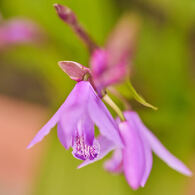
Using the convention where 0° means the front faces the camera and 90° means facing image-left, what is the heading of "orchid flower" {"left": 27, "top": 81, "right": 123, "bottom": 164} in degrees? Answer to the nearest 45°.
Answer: approximately 0°

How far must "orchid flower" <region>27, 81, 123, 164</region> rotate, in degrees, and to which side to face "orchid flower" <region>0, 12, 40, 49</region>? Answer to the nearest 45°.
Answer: approximately 135° to its right
